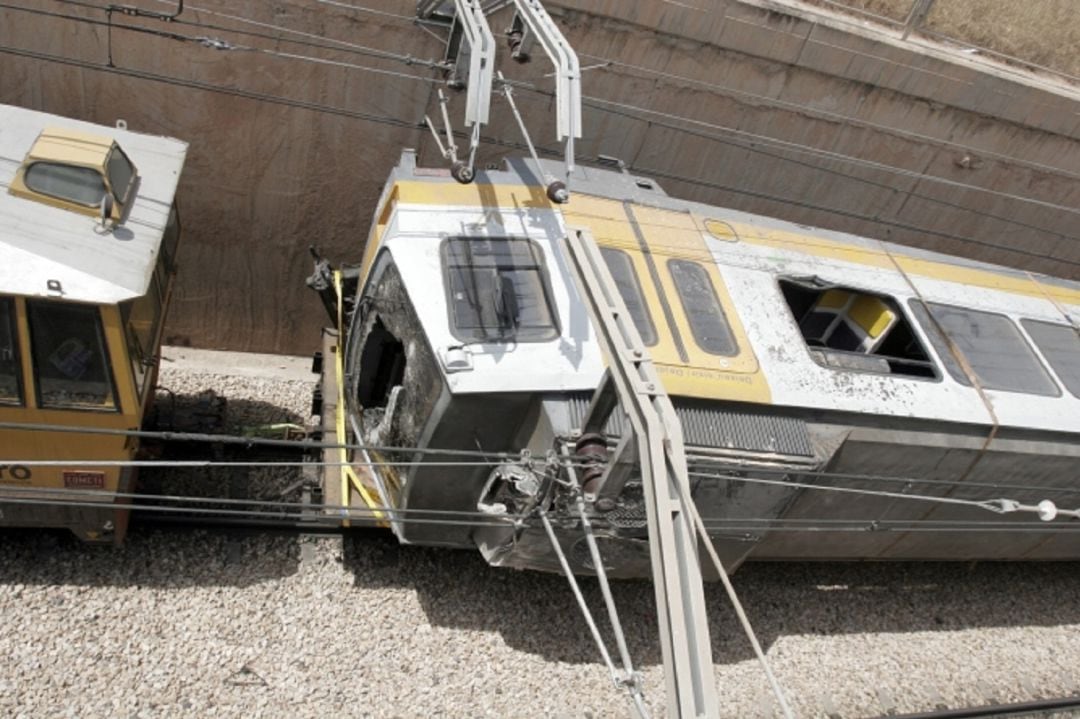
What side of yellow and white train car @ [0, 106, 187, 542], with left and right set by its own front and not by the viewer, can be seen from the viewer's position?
right

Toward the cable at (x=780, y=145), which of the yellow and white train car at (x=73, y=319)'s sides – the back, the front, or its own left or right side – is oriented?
front

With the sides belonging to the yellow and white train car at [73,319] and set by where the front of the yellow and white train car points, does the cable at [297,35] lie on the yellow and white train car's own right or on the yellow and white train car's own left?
on the yellow and white train car's own left

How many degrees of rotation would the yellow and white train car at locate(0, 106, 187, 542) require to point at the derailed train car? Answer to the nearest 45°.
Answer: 0° — it already faces it

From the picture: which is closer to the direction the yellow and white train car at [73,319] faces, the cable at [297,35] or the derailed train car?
the derailed train car

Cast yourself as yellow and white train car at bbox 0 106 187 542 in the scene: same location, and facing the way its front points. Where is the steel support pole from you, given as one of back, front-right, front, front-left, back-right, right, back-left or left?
front-right

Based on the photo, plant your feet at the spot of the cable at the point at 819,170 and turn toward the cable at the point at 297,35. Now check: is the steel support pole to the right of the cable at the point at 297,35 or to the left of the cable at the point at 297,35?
left
